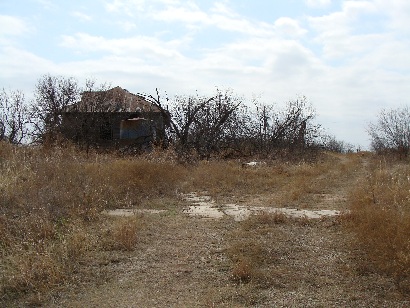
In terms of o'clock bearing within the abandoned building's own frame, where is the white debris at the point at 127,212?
The white debris is roughly at 12 o'clock from the abandoned building.

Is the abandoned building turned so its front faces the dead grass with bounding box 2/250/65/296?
yes

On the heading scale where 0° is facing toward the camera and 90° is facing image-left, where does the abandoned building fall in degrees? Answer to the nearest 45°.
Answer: approximately 0°

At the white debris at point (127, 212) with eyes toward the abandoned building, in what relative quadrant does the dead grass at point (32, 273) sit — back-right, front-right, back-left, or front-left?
back-left

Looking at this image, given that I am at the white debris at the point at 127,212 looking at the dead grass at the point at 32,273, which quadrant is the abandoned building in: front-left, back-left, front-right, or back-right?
back-right
